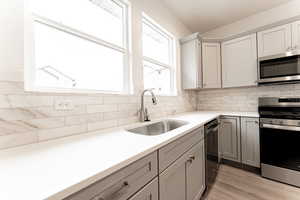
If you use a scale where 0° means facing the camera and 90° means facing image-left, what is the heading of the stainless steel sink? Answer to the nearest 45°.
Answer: approximately 315°

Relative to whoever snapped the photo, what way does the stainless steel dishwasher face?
facing to the right of the viewer

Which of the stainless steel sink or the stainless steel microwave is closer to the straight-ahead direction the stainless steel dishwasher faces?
the stainless steel microwave

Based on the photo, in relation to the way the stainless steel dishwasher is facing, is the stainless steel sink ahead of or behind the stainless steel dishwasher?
behind

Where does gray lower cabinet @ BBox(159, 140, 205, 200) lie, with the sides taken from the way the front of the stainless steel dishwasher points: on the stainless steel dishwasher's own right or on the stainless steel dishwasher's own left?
on the stainless steel dishwasher's own right

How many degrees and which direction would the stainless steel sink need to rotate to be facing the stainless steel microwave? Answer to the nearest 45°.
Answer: approximately 45° to its left
